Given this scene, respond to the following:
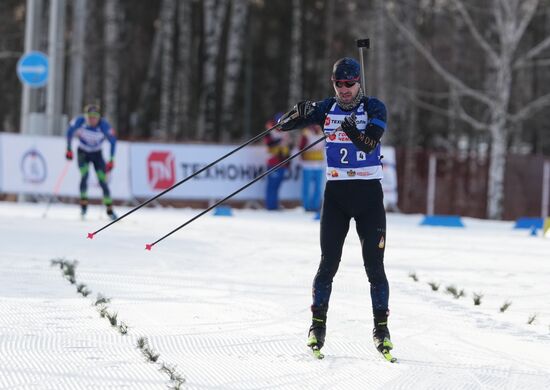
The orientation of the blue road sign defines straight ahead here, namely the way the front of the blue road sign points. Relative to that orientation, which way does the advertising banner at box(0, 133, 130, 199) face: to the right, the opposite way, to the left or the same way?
the same way

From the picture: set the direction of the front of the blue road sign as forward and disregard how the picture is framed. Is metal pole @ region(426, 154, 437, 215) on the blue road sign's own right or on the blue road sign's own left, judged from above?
on the blue road sign's own left

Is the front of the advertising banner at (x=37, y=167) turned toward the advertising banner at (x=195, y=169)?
no

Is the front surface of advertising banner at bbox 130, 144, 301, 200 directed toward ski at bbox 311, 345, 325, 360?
yes

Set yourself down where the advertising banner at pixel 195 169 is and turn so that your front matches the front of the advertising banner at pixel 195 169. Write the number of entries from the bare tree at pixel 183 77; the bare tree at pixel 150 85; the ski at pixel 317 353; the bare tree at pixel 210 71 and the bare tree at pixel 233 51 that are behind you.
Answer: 4

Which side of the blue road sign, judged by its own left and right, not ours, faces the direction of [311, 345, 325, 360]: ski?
front

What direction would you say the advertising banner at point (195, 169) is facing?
toward the camera

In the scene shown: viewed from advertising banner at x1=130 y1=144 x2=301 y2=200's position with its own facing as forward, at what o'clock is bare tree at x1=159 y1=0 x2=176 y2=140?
The bare tree is roughly at 6 o'clock from the advertising banner.

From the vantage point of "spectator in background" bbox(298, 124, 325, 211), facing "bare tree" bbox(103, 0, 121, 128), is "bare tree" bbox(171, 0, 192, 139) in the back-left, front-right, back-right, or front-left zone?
front-right

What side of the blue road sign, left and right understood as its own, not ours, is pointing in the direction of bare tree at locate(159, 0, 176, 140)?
back

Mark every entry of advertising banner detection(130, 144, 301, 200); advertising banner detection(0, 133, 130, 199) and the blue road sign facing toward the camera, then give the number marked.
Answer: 3

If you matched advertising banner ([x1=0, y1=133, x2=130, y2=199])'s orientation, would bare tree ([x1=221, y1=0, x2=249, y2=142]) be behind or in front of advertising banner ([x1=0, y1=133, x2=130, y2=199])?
behind

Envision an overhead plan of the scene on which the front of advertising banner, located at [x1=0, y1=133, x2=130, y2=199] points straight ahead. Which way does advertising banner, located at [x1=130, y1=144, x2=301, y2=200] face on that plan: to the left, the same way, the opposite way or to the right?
the same way

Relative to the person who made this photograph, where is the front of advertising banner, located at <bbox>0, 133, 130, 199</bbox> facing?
facing the viewer

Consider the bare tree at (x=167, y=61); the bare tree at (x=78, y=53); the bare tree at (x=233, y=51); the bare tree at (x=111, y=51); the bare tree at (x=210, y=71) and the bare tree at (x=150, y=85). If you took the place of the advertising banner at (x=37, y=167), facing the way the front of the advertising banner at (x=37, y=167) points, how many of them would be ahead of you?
0

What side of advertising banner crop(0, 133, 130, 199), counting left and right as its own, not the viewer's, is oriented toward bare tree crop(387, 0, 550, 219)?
left

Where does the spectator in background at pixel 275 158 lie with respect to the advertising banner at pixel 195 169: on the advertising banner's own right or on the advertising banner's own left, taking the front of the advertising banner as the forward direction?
on the advertising banner's own left

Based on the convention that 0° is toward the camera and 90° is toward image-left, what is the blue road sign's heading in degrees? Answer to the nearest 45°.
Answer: approximately 0°

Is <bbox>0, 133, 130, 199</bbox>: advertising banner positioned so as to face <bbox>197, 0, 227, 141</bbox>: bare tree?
no
